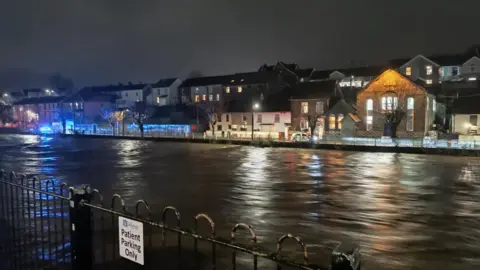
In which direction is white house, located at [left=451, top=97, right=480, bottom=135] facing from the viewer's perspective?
toward the camera

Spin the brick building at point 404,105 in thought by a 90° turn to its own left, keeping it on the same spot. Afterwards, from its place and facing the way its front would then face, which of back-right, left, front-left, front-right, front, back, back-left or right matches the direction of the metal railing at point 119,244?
right

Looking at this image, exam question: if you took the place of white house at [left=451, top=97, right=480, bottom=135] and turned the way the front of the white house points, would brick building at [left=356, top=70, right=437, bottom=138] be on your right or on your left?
on your right

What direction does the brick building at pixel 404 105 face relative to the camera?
toward the camera

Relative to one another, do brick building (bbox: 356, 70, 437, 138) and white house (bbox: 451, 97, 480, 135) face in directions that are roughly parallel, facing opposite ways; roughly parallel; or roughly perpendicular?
roughly parallel

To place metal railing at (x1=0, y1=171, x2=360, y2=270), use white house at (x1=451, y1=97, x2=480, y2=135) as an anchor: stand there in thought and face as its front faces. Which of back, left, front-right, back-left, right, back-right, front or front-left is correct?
front

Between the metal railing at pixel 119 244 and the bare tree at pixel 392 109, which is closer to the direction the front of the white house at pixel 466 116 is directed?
the metal railing

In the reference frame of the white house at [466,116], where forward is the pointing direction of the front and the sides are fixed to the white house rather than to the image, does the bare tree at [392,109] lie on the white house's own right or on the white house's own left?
on the white house's own right

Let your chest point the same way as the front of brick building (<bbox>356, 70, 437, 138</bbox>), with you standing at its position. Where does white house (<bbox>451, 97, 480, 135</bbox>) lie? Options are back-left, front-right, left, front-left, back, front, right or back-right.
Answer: left

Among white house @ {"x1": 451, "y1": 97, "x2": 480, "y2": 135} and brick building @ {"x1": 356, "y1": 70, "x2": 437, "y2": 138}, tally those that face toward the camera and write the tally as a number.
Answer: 2
